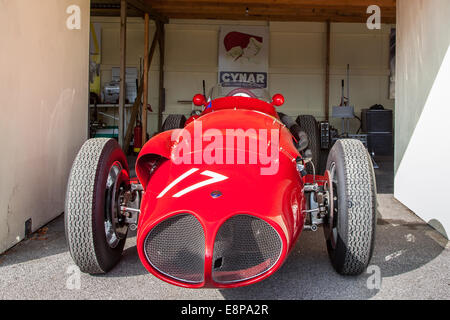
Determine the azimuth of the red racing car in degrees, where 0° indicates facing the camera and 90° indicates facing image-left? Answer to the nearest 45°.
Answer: approximately 0°

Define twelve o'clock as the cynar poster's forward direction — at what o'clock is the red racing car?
The red racing car is roughly at 12 o'clock from the cynar poster.

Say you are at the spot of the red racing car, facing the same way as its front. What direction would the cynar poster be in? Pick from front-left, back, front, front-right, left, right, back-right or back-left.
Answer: back

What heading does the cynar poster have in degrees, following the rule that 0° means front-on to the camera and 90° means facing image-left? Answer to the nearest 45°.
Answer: approximately 0°

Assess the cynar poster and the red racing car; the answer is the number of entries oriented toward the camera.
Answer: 2
